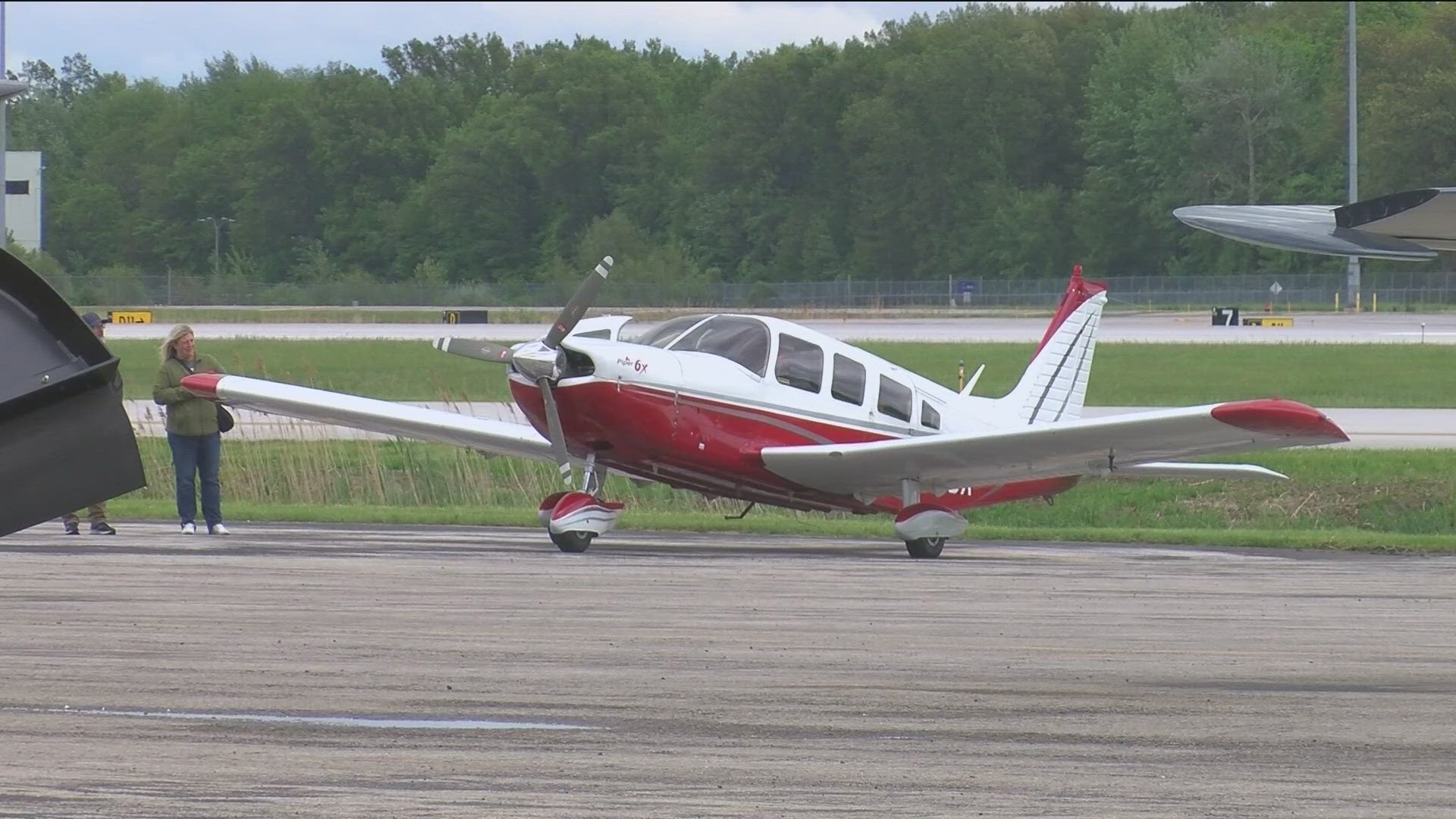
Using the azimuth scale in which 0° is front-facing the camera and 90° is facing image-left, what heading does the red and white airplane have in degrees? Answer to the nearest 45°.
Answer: approximately 45°

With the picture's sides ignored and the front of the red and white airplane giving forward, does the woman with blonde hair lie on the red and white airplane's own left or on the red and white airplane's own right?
on the red and white airplane's own right
